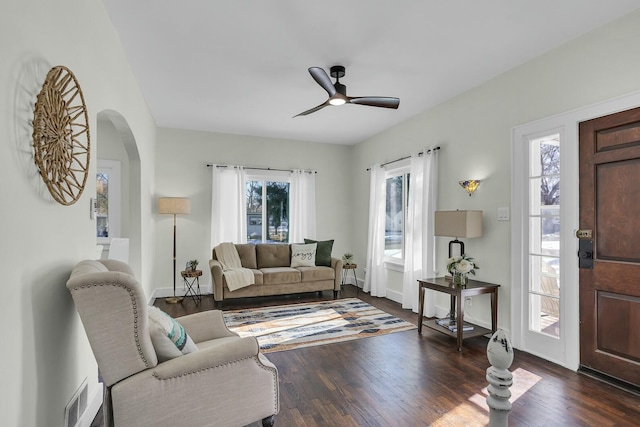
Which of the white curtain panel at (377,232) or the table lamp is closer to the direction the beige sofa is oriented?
the table lamp

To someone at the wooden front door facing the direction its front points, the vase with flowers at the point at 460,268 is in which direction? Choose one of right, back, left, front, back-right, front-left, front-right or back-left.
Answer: front-right

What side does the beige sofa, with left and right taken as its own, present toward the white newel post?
front

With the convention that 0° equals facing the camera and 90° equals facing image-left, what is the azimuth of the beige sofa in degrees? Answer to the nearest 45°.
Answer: approximately 0°

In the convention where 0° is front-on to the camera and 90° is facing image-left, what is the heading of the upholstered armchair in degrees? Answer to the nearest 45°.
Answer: approximately 225°

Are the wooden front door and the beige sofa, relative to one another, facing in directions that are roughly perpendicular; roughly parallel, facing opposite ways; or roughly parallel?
roughly perpendicular

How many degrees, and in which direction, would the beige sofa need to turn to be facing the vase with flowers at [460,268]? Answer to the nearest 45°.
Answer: approximately 45° to its left

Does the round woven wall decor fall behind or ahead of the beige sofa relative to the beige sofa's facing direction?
ahead

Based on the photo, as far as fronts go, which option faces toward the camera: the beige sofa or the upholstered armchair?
the beige sofa

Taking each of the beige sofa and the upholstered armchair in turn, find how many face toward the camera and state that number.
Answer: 1

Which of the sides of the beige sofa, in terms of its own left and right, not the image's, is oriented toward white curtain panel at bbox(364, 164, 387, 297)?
left

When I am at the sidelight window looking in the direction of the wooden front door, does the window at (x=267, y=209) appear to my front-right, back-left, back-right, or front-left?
back-right

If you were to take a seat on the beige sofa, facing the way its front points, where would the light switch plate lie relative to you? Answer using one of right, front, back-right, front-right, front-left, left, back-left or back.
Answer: front-left
